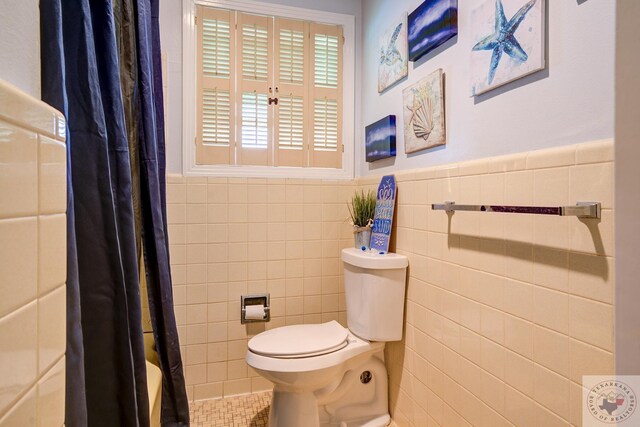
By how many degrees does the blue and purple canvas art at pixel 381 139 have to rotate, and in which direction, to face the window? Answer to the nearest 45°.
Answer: approximately 45° to its right

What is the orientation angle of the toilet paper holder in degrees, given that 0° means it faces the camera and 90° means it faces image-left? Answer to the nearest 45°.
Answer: approximately 0°

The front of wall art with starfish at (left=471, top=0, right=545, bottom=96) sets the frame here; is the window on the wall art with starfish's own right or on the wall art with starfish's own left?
on the wall art with starfish's own right

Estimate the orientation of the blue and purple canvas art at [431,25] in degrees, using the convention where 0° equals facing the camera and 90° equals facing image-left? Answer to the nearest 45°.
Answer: approximately 45°
